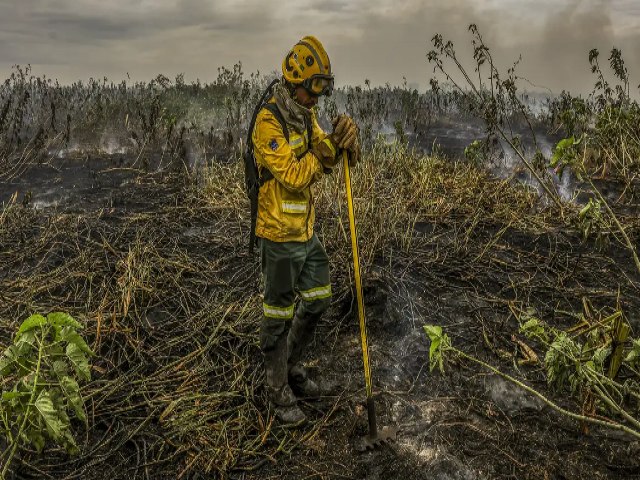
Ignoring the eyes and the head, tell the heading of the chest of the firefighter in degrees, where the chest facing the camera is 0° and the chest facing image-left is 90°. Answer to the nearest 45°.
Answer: approximately 270°

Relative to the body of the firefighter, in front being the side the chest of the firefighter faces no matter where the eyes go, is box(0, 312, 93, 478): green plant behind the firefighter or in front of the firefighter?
behind

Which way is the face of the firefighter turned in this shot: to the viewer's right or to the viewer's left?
to the viewer's right
